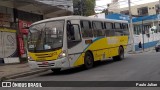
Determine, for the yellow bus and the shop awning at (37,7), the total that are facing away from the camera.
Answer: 0

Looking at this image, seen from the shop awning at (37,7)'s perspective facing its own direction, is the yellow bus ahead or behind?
ahead

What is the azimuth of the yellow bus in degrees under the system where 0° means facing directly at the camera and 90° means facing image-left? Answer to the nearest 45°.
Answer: approximately 45°

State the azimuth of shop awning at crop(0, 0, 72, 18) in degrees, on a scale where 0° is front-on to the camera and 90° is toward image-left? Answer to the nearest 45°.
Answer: approximately 315°

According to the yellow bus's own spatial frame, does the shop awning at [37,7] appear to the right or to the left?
on its right

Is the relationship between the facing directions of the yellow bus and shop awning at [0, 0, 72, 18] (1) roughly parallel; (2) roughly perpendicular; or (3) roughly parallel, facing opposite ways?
roughly perpendicular
